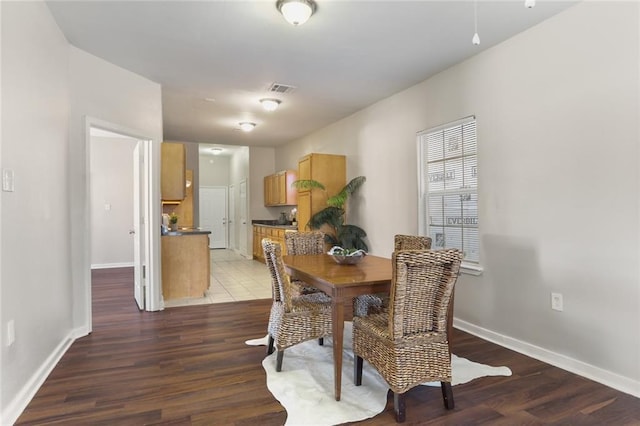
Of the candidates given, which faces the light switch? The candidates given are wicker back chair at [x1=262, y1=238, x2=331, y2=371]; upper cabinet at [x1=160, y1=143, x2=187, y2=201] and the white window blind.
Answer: the white window blind

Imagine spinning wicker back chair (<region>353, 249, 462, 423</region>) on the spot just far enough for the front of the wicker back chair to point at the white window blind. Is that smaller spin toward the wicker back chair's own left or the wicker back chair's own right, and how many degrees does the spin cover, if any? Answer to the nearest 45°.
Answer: approximately 45° to the wicker back chair's own right

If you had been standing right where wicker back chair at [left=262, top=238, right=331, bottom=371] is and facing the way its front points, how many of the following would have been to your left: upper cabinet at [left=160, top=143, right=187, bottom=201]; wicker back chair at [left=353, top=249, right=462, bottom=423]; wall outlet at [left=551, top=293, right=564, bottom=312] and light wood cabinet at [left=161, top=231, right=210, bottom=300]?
2

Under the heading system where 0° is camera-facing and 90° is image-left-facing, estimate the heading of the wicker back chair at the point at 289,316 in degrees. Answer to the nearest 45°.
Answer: approximately 225°

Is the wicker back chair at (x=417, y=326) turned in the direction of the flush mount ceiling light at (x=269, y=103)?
yes

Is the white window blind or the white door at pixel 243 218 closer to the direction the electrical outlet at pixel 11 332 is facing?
the white window blind

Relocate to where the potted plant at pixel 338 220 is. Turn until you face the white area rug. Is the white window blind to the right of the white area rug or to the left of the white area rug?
left

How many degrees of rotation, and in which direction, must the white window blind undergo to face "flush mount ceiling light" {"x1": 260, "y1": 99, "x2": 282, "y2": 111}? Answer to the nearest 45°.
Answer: approximately 45° to its right
